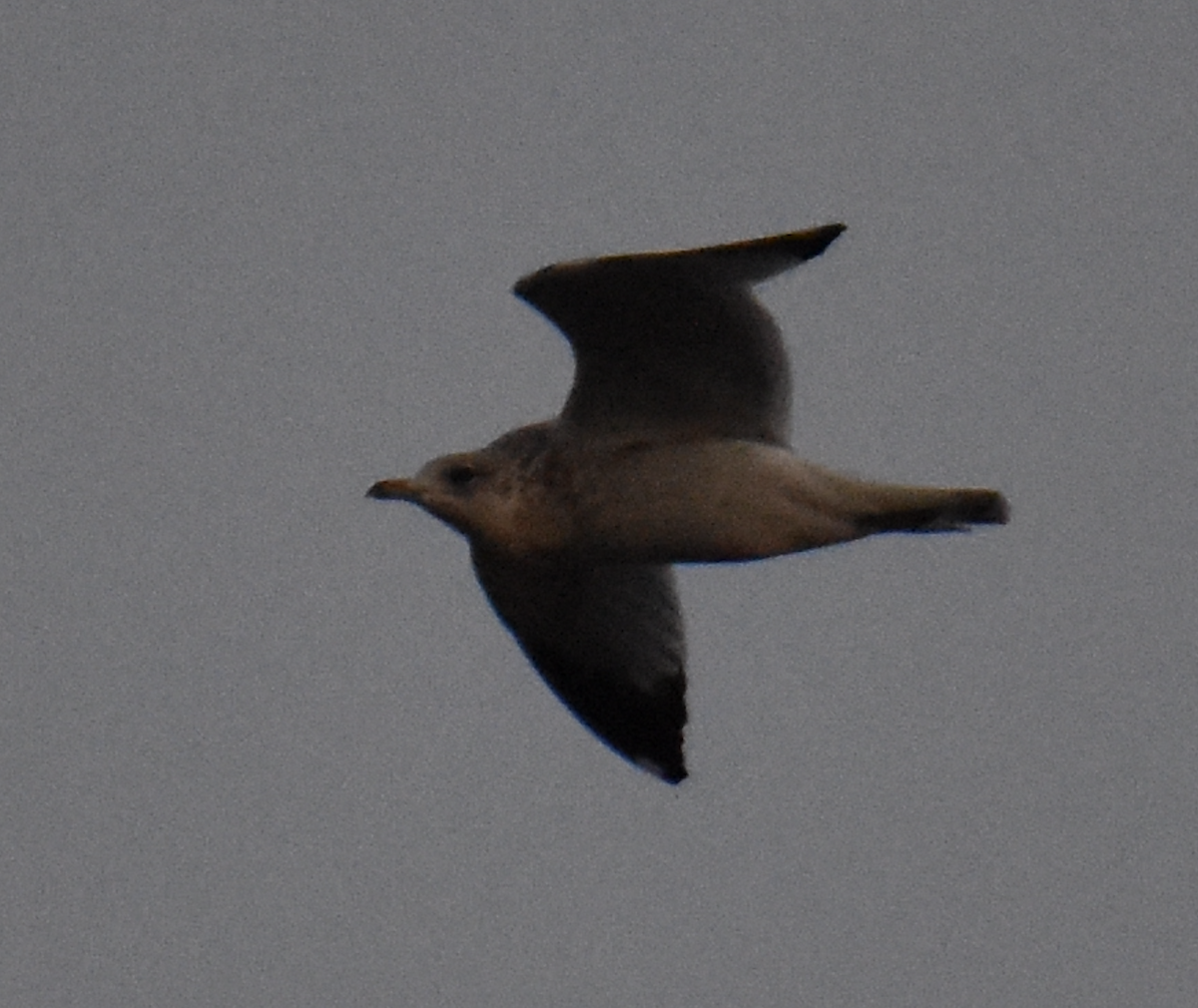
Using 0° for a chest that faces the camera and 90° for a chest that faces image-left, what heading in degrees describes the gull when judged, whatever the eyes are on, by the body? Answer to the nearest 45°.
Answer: approximately 90°
